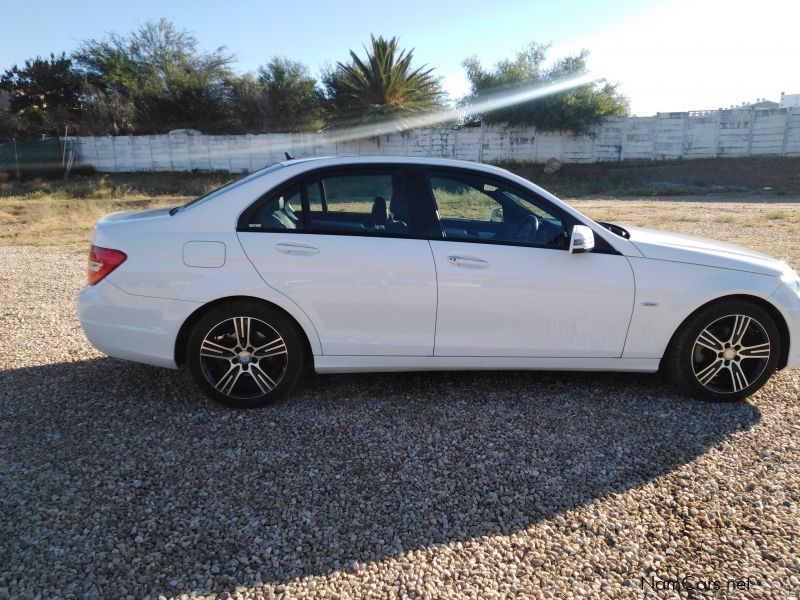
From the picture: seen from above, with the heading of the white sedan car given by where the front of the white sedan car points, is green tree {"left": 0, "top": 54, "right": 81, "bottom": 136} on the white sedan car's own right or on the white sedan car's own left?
on the white sedan car's own left

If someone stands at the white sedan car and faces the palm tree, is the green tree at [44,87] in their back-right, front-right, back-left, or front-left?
front-left

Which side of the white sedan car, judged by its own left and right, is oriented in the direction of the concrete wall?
left

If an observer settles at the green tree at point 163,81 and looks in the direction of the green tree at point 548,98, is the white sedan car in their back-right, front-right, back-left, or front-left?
front-right

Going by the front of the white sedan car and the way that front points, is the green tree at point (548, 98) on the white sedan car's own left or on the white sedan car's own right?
on the white sedan car's own left

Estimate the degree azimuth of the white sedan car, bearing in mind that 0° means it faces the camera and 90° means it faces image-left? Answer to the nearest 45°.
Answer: approximately 270°

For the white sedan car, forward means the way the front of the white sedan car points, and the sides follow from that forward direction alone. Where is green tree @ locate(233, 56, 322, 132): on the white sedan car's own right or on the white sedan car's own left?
on the white sedan car's own left

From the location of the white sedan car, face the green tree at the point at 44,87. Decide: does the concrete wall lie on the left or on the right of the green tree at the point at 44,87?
right

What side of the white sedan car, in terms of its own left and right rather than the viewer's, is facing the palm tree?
left
